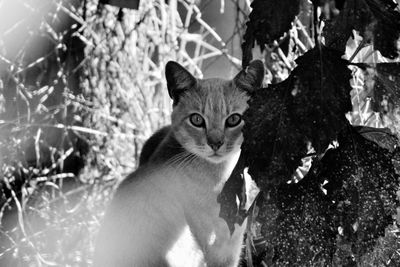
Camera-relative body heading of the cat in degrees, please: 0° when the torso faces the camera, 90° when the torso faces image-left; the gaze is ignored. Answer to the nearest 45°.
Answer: approximately 315°

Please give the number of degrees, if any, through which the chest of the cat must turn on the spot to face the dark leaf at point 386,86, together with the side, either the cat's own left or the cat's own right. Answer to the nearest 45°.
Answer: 0° — it already faces it
